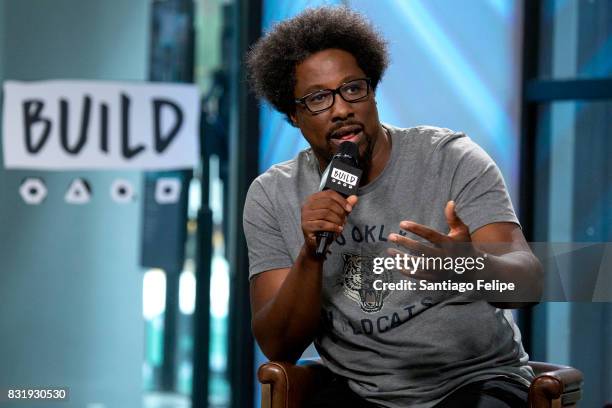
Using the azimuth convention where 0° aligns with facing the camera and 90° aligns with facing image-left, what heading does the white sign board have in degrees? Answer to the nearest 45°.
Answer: approximately 0°

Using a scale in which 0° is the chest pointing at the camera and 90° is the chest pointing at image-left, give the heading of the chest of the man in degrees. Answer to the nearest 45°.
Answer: approximately 0°

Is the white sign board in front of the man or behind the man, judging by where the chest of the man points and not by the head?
behind

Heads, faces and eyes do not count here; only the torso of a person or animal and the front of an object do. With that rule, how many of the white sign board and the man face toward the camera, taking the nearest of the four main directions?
2

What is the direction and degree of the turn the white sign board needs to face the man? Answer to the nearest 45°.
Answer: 0° — it already faces them
